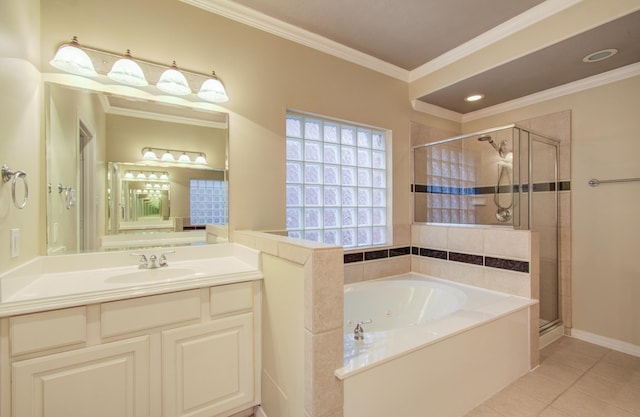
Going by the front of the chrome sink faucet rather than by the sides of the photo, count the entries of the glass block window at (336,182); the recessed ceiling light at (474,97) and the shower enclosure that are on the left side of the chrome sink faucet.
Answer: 3

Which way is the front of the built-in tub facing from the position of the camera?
facing the viewer and to the right of the viewer

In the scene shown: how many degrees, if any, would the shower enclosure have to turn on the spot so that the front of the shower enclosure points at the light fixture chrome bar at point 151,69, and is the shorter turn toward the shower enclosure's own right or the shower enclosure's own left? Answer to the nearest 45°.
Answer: approximately 90° to the shower enclosure's own right

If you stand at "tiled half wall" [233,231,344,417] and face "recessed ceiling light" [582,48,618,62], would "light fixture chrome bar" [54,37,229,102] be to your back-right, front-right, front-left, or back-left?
back-left

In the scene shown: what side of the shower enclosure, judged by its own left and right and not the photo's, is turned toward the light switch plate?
right

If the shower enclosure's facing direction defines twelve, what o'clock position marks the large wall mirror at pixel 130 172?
The large wall mirror is roughly at 3 o'clock from the shower enclosure.

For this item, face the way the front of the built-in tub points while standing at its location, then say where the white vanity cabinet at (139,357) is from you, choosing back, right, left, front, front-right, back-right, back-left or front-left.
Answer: right

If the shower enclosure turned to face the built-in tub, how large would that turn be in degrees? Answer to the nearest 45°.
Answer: approximately 45° to its right

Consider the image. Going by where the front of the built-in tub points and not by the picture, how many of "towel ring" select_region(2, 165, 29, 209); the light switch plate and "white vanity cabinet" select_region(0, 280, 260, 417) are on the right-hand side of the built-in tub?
3

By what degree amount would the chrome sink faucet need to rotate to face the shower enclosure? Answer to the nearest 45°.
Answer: approximately 90° to its left
